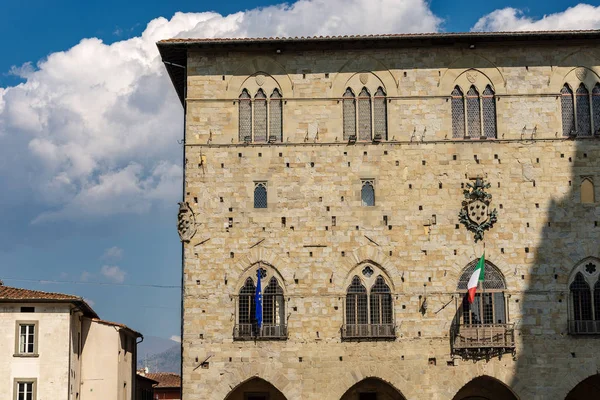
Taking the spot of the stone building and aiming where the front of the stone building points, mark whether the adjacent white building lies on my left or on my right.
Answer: on my right

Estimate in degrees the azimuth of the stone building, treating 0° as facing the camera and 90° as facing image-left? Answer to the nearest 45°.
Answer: approximately 0°
